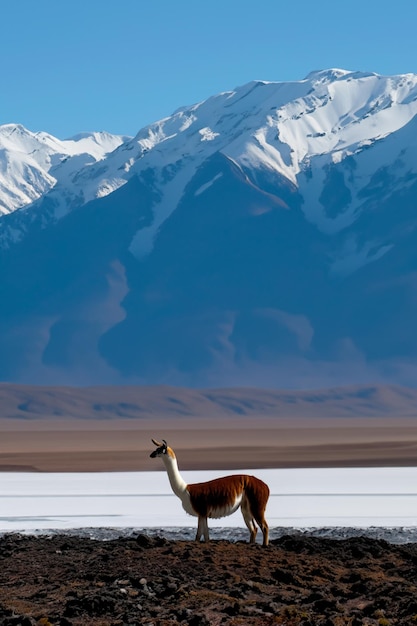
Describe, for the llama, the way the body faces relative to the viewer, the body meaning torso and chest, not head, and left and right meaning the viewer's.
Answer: facing to the left of the viewer
